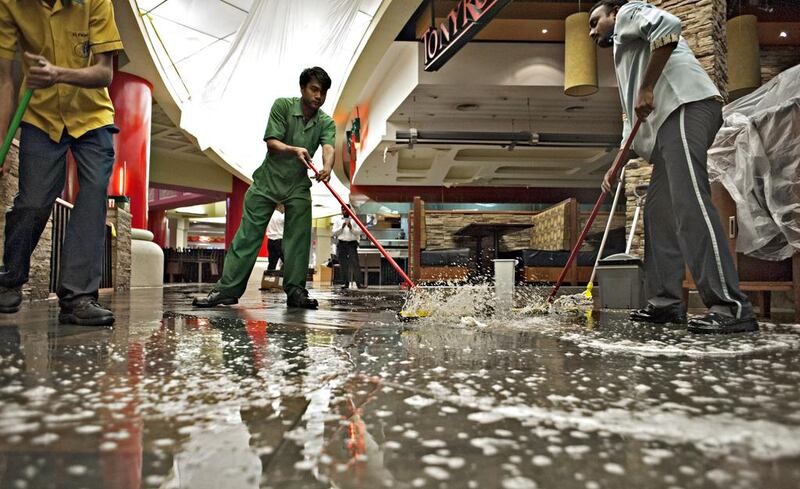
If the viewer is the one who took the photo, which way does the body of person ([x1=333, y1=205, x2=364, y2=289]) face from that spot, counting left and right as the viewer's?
facing the viewer

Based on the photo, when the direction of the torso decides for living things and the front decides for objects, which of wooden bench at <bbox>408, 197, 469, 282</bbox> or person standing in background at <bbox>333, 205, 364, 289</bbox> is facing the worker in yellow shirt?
the person standing in background

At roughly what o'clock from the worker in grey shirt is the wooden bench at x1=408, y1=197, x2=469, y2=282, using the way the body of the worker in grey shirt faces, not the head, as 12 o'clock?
The wooden bench is roughly at 2 o'clock from the worker in grey shirt.

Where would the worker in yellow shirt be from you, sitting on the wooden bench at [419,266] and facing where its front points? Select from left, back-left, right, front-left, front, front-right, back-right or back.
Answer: right

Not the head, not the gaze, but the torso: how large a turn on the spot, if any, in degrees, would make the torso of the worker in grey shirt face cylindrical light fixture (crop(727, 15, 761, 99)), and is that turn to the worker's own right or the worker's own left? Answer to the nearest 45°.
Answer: approximately 90° to the worker's own right

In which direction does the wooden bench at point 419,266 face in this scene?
to the viewer's right

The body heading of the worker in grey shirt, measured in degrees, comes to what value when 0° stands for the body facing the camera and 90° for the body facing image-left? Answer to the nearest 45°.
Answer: approximately 90°

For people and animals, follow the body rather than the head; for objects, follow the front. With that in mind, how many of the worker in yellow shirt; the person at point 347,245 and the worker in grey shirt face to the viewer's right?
0

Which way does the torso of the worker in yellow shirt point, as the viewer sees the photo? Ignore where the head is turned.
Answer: toward the camera

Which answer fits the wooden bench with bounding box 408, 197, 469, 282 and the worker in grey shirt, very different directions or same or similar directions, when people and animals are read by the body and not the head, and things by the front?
very different directions

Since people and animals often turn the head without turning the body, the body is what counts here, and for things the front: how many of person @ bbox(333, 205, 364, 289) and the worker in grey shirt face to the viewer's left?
1

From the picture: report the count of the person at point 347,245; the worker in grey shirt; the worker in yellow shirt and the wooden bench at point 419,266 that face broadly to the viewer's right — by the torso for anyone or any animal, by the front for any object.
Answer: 1

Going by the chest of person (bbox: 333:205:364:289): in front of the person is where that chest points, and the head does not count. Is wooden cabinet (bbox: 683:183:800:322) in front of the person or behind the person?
in front

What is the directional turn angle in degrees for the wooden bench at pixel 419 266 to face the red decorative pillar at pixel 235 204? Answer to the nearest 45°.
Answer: approximately 135° to its left

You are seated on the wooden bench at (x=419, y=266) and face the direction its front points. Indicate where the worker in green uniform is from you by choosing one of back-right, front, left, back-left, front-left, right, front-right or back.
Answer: right

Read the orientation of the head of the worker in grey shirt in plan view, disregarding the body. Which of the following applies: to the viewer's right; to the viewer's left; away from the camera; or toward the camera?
to the viewer's left

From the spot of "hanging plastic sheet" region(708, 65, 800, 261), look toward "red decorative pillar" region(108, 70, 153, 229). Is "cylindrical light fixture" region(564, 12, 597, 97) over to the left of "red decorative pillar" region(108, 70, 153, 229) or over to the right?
right
